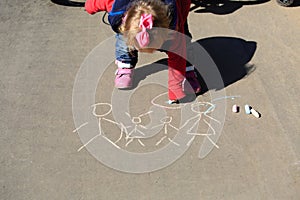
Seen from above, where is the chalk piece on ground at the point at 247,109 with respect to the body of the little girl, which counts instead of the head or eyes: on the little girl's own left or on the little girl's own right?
on the little girl's own left

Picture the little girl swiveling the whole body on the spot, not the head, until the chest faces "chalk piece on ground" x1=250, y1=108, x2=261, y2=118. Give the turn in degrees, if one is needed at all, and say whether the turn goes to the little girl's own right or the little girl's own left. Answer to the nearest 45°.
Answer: approximately 90° to the little girl's own left

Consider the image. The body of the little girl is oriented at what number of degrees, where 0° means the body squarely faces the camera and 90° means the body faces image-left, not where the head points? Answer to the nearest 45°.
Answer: approximately 0°

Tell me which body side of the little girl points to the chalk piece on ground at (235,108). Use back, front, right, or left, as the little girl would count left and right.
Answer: left
